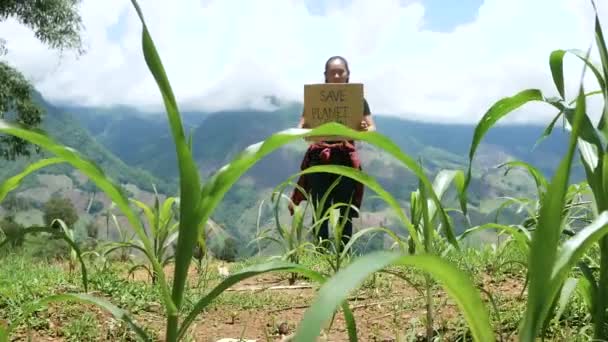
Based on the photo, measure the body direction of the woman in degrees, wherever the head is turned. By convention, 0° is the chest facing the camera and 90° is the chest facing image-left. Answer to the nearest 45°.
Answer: approximately 0°

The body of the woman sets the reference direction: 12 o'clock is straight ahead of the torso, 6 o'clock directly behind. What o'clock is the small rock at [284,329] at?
The small rock is roughly at 12 o'clock from the woman.

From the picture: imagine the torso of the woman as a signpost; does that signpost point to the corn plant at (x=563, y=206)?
yes

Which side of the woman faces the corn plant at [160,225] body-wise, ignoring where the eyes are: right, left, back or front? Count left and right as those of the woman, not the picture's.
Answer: front

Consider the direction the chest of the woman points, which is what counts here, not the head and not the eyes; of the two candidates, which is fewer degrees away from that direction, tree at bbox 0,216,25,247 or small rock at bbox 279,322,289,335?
the small rock

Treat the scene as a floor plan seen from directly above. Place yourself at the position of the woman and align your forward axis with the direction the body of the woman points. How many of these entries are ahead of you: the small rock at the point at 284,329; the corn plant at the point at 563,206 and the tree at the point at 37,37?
2

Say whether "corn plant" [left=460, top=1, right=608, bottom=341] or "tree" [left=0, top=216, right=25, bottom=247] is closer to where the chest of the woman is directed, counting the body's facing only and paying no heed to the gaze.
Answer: the corn plant

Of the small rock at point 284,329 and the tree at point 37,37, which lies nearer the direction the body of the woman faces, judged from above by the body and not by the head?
the small rock

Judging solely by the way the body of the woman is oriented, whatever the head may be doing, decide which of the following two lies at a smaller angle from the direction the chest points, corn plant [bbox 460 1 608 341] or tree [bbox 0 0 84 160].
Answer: the corn plant
